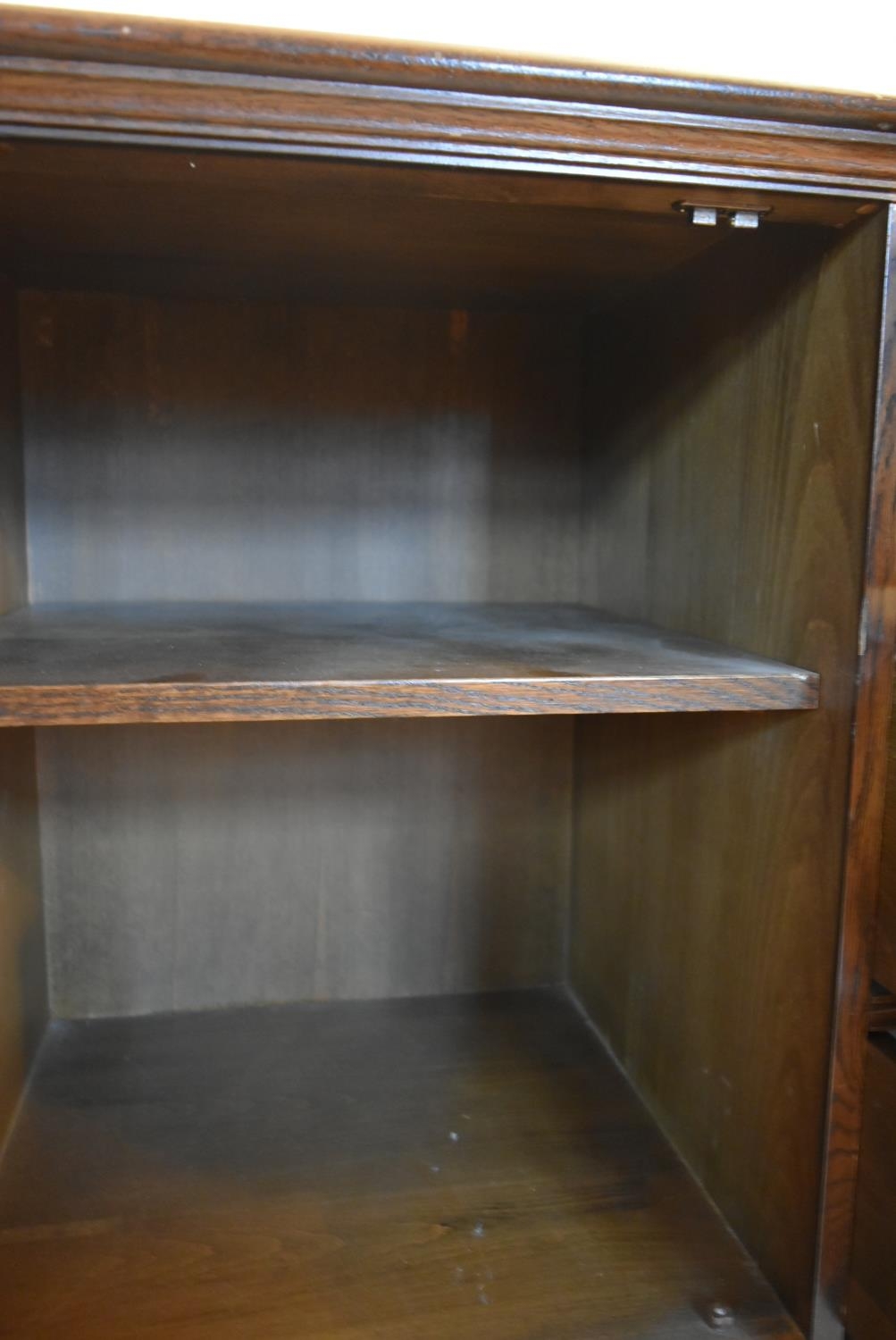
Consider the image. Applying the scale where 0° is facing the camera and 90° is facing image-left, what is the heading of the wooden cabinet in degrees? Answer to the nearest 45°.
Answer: approximately 0°
